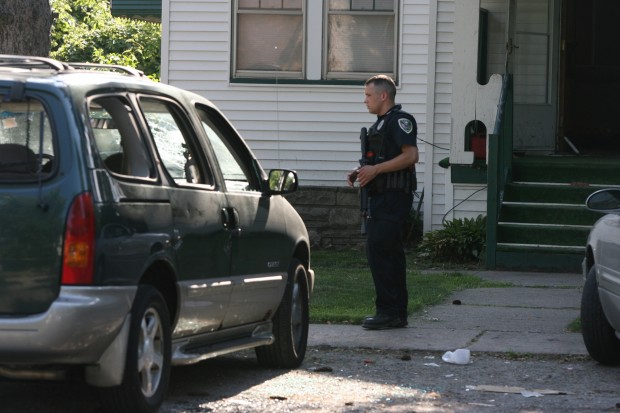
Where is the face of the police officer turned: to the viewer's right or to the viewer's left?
to the viewer's left

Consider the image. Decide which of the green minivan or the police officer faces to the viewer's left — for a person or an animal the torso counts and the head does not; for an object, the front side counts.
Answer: the police officer

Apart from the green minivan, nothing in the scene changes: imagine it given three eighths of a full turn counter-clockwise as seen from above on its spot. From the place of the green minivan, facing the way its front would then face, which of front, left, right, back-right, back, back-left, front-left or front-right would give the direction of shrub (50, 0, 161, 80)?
right

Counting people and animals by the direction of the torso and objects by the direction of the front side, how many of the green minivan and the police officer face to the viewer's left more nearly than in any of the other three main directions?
1

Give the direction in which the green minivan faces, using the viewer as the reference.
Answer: facing away from the viewer and to the right of the viewer

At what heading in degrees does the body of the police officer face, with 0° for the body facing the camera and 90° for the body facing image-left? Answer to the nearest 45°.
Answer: approximately 90°

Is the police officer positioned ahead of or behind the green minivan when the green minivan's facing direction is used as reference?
ahead

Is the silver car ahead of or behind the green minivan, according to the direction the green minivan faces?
ahead

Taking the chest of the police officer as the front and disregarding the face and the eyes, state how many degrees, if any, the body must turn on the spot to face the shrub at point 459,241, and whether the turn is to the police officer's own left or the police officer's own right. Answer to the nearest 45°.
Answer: approximately 90° to the police officer's own right

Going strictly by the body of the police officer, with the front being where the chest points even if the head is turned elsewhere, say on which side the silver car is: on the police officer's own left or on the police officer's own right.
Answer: on the police officer's own left

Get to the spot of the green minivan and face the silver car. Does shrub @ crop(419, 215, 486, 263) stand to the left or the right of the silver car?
left
